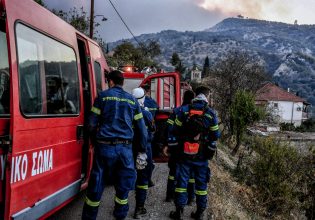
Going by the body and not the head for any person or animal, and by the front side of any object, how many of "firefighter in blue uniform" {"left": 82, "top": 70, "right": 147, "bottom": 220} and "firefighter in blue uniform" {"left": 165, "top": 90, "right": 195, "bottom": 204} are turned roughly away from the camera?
2

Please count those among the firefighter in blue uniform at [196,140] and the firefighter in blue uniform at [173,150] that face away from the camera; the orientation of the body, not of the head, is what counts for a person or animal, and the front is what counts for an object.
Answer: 2

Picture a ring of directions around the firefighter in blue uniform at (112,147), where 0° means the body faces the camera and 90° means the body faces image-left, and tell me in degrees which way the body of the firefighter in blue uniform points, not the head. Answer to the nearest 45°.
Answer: approximately 180°

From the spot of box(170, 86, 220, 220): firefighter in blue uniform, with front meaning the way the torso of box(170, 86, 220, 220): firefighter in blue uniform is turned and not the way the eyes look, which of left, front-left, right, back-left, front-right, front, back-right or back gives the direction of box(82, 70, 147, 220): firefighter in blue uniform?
back-left

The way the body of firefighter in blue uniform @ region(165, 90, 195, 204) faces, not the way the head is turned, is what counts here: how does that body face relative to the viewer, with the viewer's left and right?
facing away from the viewer

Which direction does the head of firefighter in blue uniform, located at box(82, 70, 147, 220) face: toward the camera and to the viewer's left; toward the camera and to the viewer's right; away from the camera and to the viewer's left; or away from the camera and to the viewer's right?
away from the camera and to the viewer's left

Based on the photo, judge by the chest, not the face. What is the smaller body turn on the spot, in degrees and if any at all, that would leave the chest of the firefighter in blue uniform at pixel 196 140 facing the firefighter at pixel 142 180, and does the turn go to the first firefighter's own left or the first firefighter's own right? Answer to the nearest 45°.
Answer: approximately 90° to the first firefighter's own left

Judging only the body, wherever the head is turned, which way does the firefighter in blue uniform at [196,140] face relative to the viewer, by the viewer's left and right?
facing away from the viewer
